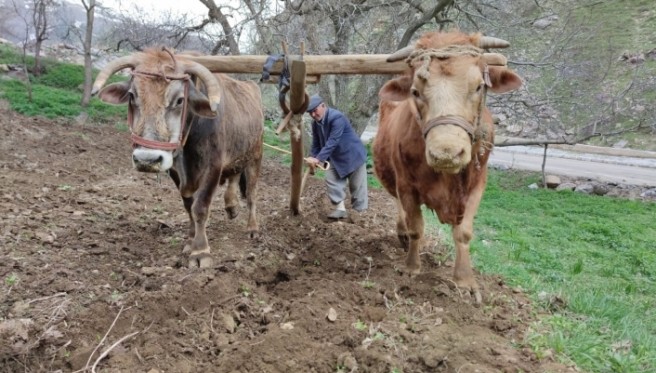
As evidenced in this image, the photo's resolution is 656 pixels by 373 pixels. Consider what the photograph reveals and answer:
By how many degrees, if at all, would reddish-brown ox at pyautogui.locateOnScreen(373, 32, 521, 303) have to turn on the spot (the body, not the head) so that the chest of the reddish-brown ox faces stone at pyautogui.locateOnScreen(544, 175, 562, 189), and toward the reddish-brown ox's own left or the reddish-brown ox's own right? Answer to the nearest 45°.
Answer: approximately 180°

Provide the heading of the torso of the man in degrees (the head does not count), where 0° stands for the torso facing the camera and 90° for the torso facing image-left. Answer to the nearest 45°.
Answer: approximately 45°

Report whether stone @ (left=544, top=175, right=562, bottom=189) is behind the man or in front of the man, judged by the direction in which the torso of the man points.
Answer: behind

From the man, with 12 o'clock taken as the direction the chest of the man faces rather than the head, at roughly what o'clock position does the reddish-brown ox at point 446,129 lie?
The reddish-brown ox is roughly at 10 o'clock from the man.

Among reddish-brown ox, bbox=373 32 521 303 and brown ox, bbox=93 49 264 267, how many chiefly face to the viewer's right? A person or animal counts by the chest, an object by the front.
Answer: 0

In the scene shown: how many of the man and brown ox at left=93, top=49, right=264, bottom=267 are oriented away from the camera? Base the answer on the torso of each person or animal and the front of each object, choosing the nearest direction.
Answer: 0

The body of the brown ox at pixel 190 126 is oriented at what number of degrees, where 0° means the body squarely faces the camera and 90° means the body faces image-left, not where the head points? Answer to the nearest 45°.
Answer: approximately 45°

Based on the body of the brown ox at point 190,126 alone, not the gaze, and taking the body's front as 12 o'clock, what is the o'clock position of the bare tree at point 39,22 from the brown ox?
The bare tree is roughly at 4 o'clock from the brown ox.
